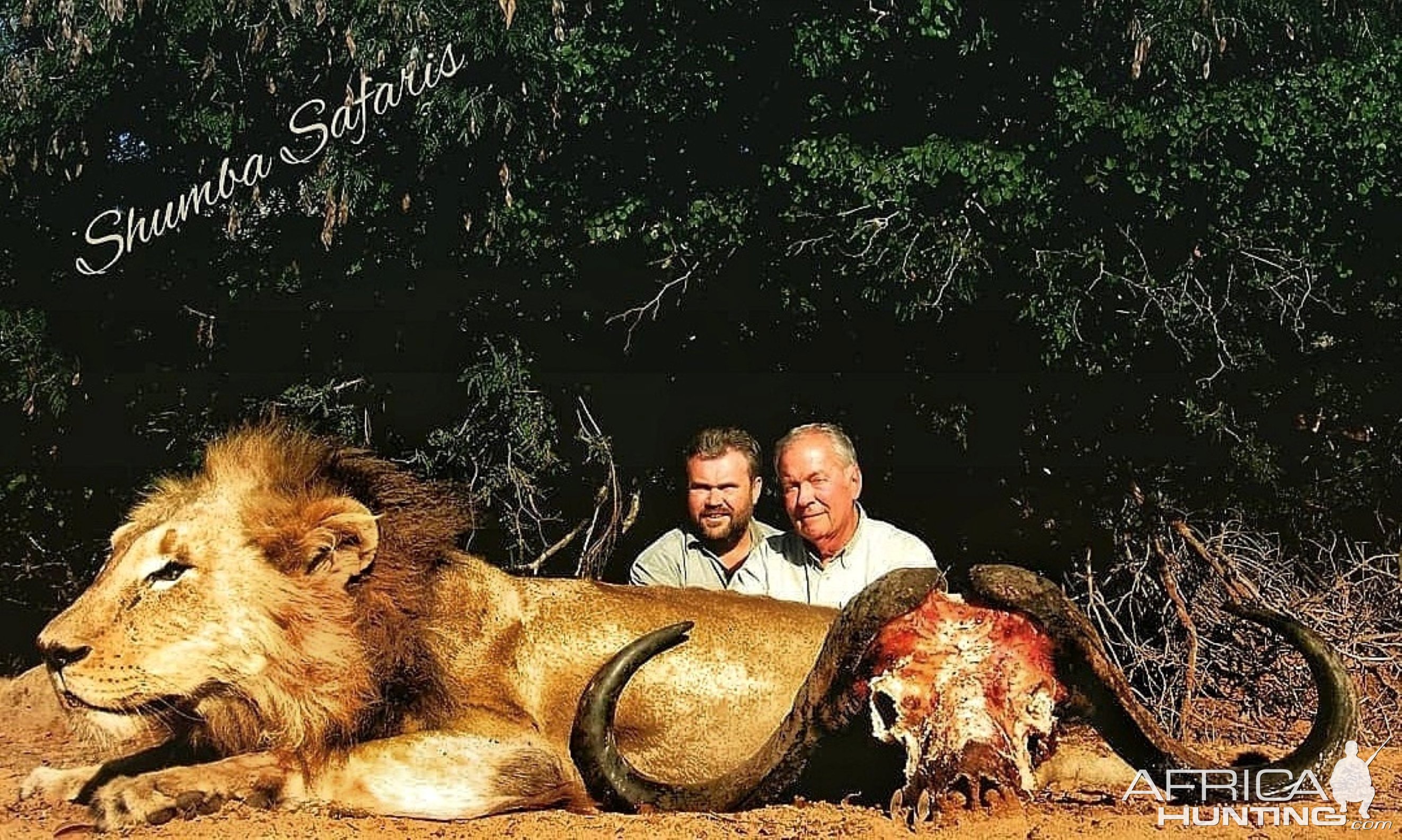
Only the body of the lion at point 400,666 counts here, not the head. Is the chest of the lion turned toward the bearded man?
no

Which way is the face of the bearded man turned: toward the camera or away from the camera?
toward the camera

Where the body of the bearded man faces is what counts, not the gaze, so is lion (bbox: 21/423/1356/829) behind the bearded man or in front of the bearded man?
in front

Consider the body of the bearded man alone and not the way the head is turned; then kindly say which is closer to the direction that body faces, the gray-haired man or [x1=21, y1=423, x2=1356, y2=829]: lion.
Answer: the lion

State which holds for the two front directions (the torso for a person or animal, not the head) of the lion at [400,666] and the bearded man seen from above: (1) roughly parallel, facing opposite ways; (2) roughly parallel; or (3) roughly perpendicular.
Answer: roughly perpendicular

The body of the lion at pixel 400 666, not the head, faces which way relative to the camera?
to the viewer's left

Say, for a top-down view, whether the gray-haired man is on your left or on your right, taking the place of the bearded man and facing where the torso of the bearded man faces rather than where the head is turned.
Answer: on your left

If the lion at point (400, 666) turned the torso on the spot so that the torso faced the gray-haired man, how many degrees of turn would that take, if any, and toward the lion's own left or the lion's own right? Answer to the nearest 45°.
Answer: approximately 135° to the lion's own right

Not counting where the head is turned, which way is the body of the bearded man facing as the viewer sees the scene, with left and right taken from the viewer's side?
facing the viewer

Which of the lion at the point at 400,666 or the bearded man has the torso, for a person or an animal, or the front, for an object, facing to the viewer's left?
the lion

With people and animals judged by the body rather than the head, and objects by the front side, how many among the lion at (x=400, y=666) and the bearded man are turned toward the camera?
1
